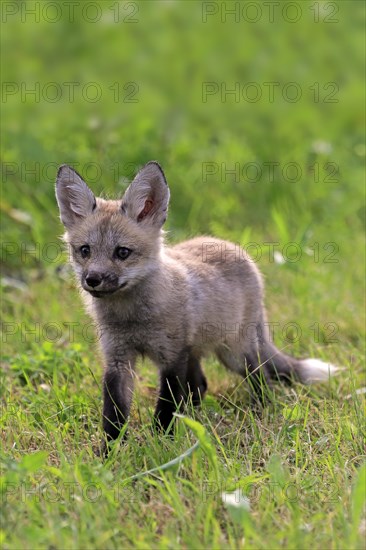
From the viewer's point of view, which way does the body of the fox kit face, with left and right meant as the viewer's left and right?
facing the viewer and to the left of the viewer
